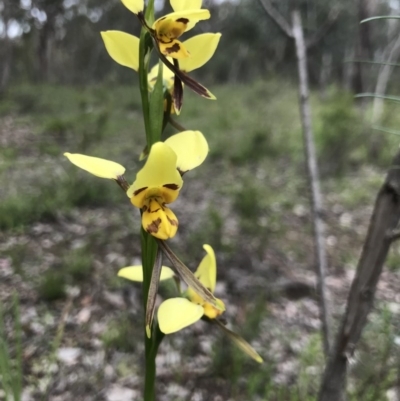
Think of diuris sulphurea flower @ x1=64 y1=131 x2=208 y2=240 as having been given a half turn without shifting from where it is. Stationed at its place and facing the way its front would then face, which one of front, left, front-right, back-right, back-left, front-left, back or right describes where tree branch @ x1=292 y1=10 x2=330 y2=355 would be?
front-right

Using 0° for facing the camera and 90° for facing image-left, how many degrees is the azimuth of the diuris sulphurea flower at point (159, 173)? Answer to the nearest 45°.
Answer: approximately 0°
